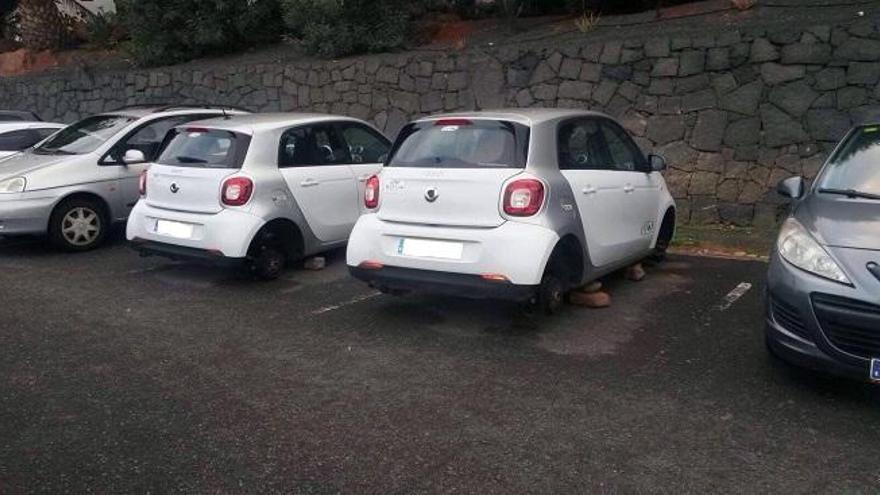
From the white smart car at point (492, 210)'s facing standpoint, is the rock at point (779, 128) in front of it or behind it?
in front

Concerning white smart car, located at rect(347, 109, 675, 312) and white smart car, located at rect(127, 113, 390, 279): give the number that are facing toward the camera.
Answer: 0

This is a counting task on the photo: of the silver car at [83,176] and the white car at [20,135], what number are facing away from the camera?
0

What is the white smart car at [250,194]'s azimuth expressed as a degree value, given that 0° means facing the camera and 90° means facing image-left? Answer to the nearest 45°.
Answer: approximately 225°

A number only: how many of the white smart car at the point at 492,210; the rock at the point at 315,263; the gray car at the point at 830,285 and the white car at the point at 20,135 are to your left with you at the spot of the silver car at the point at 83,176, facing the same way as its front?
3

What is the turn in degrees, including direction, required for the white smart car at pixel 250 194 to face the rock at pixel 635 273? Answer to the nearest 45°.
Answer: approximately 45° to its right

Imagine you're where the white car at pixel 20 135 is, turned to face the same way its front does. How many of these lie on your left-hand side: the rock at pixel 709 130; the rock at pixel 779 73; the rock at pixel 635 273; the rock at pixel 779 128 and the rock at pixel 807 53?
5

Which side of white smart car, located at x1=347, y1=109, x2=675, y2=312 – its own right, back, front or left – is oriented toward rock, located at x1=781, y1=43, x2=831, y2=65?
front

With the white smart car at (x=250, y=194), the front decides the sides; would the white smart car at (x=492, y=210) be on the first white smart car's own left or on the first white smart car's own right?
on the first white smart car's own right

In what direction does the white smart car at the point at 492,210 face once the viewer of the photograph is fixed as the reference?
facing away from the viewer and to the right of the viewer

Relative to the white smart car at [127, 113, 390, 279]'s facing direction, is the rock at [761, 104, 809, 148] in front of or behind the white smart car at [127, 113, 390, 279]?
in front

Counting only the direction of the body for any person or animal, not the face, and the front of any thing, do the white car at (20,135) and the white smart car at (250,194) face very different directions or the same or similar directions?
very different directions

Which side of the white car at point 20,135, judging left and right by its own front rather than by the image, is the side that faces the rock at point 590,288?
left

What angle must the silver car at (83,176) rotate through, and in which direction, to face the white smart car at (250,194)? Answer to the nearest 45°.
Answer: approximately 90° to its left

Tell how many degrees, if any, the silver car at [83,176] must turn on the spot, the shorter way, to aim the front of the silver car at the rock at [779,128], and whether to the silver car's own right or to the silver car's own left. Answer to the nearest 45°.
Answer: approximately 135° to the silver car's own left
